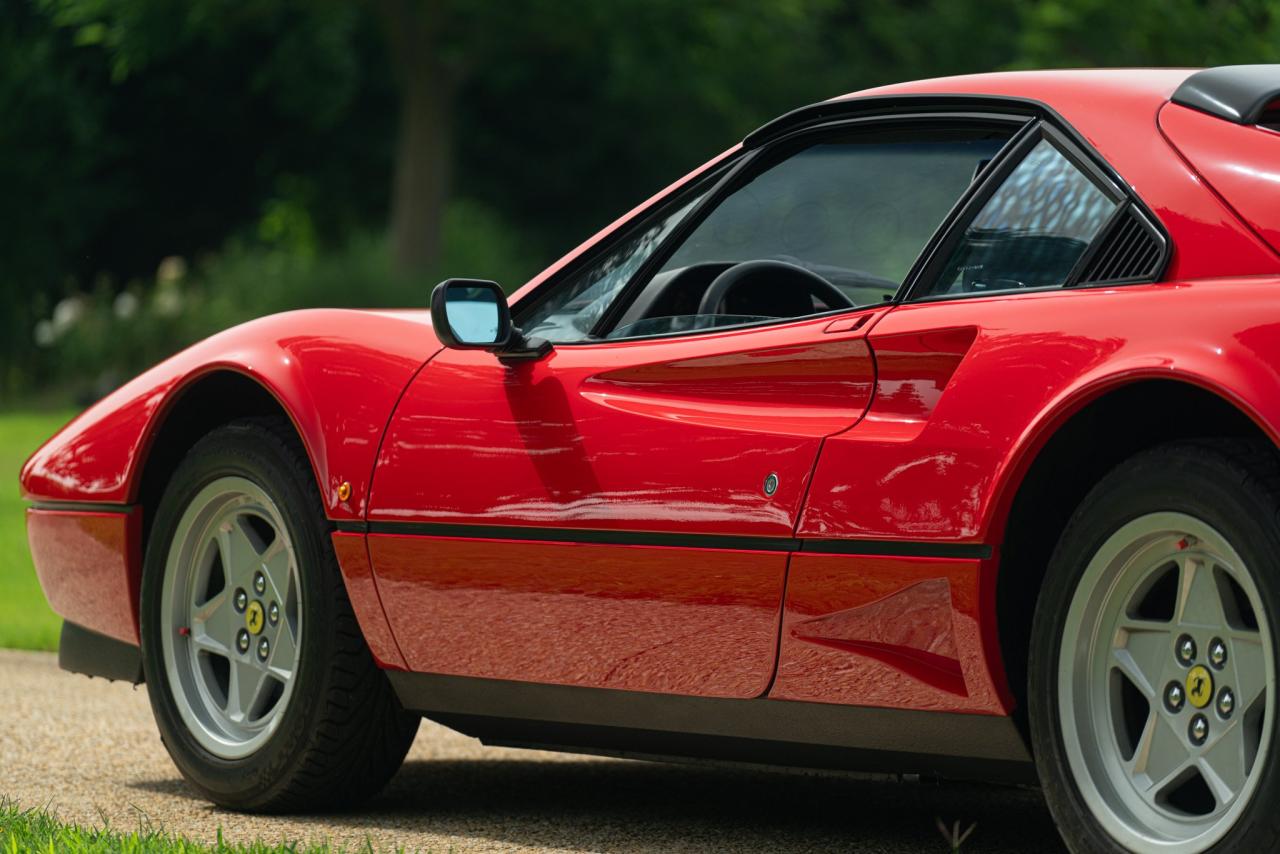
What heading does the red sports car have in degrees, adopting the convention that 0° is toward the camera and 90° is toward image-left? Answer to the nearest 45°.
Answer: approximately 135°

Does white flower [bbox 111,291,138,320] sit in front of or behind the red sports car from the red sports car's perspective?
in front

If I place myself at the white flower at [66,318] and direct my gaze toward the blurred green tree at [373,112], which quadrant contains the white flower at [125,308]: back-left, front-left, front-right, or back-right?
front-right

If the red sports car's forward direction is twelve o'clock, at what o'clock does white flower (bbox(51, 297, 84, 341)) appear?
The white flower is roughly at 1 o'clock from the red sports car.

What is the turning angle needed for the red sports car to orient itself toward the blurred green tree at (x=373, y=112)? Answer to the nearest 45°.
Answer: approximately 45° to its right
